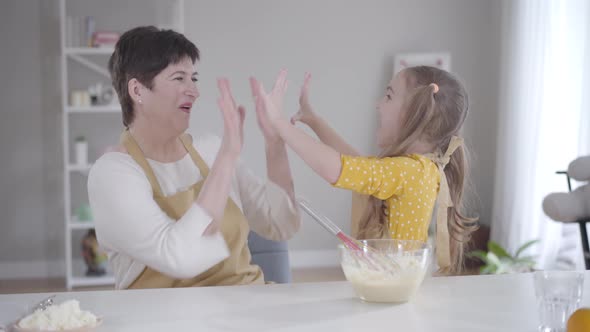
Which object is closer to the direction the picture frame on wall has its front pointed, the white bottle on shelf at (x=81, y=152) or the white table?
the white table

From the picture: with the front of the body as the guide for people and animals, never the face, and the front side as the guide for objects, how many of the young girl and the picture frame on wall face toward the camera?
1

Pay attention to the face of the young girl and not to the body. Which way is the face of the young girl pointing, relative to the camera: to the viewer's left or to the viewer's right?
to the viewer's left

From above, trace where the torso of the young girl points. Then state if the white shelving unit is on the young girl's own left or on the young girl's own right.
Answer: on the young girl's own right

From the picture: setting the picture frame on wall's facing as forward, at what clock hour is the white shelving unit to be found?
The white shelving unit is roughly at 2 o'clock from the picture frame on wall.

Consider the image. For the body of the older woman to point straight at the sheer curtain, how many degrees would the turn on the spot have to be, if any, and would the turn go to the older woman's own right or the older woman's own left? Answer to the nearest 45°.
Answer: approximately 90° to the older woman's own left

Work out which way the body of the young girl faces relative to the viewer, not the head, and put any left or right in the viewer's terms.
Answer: facing to the left of the viewer

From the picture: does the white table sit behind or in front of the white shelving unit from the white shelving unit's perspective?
in front

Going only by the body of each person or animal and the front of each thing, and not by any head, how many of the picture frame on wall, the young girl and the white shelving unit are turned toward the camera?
2

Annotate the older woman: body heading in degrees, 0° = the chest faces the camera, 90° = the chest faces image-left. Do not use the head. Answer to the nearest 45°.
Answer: approximately 315°

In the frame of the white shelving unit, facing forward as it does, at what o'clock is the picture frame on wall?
The picture frame on wall is roughly at 9 o'clock from the white shelving unit.
